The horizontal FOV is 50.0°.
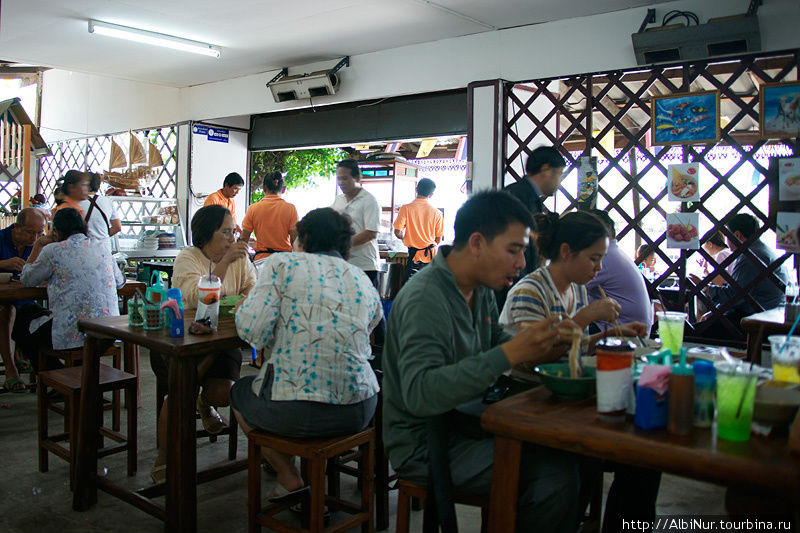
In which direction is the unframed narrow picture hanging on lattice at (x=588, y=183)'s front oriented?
toward the camera

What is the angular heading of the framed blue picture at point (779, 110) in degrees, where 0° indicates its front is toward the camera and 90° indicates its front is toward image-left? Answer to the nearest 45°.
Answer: approximately 0°

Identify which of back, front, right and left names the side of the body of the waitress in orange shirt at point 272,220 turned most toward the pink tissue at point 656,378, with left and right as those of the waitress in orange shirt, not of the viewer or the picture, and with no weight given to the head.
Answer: back

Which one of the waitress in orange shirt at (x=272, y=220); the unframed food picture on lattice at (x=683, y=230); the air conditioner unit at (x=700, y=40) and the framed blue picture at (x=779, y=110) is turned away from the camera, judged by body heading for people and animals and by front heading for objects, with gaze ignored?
the waitress in orange shirt

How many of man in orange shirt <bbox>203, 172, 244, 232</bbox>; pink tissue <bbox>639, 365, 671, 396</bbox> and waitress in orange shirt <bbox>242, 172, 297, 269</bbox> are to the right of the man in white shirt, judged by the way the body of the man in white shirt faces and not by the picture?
2

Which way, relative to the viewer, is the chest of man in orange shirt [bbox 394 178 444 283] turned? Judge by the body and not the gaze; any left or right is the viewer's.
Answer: facing away from the viewer

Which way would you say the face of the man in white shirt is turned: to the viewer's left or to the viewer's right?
to the viewer's left

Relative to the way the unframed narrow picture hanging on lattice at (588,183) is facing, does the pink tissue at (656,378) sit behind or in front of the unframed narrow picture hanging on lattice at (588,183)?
in front

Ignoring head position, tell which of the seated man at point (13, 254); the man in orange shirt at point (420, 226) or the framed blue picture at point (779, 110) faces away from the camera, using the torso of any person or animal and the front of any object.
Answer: the man in orange shirt

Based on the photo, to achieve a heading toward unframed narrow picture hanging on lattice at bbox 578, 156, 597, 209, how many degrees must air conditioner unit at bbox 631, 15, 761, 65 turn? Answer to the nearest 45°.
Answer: approximately 135° to its right

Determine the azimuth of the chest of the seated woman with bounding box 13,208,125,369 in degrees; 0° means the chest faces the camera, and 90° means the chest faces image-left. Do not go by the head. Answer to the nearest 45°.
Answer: approximately 135°

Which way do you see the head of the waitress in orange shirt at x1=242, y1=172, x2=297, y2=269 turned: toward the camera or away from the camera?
away from the camera

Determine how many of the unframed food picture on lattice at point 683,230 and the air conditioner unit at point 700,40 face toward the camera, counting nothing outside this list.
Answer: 2

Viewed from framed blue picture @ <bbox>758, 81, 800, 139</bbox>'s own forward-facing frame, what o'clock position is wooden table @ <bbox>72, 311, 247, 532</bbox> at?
The wooden table is roughly at 1 o'clock from the framed blue picture.
